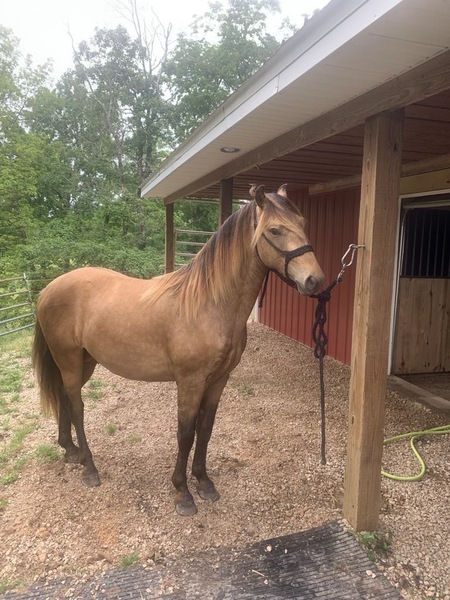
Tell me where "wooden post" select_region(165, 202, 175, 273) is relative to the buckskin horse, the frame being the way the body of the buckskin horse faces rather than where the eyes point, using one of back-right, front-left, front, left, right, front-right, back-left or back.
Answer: back-left

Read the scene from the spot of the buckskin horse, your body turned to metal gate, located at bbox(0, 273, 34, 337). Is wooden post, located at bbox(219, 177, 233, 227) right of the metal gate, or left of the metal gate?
right

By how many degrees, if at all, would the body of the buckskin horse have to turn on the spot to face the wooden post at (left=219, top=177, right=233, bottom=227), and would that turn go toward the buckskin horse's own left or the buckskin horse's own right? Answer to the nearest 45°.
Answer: approximately 135° to the buckskin horse's own left

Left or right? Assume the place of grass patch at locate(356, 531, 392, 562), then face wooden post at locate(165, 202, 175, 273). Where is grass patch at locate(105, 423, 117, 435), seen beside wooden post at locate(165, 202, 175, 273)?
left

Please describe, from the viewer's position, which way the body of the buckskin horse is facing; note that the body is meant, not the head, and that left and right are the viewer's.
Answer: facing the viewer and to the right of the viewer

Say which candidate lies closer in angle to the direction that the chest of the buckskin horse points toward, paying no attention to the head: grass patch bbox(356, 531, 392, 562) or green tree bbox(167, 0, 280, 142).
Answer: the grass patch

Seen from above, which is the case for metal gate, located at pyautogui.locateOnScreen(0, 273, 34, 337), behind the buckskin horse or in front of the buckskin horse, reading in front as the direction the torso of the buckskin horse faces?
behind

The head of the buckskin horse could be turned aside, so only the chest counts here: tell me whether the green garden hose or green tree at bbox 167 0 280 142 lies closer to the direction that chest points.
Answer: the green garden hose

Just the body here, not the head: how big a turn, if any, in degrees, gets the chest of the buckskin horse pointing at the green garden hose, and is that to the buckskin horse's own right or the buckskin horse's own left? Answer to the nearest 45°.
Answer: approximately 45° to the buckskin horse's own left

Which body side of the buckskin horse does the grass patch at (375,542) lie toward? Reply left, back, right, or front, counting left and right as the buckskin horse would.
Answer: front

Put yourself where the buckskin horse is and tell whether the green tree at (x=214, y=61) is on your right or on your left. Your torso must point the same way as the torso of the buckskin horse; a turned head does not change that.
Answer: on your left

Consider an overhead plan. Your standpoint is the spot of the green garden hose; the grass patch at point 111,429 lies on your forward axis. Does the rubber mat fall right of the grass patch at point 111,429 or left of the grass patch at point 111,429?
left
